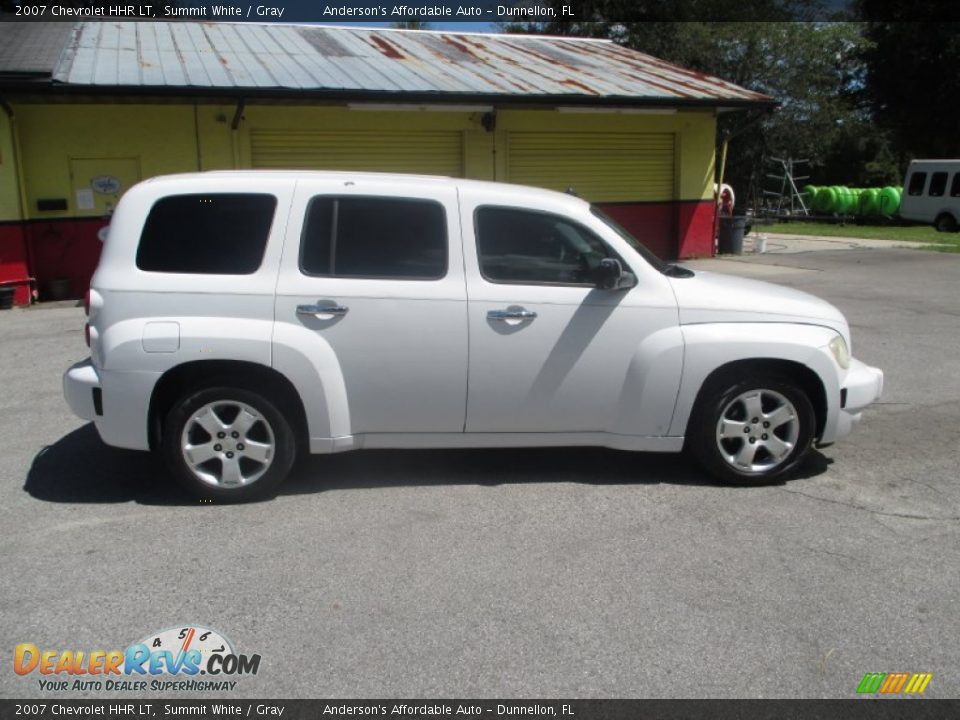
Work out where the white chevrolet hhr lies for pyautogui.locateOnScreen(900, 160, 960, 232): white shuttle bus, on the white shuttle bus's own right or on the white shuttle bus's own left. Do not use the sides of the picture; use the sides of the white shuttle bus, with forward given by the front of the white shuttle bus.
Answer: on the white shuttle bus's own right

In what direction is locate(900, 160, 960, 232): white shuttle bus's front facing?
to the viewer's right

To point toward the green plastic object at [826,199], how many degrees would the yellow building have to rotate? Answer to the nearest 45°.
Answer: approximately 135° to its left

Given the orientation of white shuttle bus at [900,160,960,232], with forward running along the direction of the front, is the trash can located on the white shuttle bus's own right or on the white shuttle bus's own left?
on the white shuttle bus's own right

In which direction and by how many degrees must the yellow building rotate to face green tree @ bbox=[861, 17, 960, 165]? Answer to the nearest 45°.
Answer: approximately 135° to its left

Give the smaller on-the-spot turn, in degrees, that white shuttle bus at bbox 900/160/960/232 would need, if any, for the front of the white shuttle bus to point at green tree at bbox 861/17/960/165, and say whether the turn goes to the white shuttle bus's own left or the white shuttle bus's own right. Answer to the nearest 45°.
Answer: approximately 90° to the white shuttle bus's own left

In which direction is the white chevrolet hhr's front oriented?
to the viewer's right

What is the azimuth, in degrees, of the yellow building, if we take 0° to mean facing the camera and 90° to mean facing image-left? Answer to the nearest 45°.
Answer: approximately 0°

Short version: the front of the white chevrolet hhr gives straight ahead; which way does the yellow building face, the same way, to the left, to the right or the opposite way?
to the right

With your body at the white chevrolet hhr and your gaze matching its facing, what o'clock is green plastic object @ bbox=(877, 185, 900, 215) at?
The green plastic object is roughly at 10 o'clock from the white chevrolet hhr.
